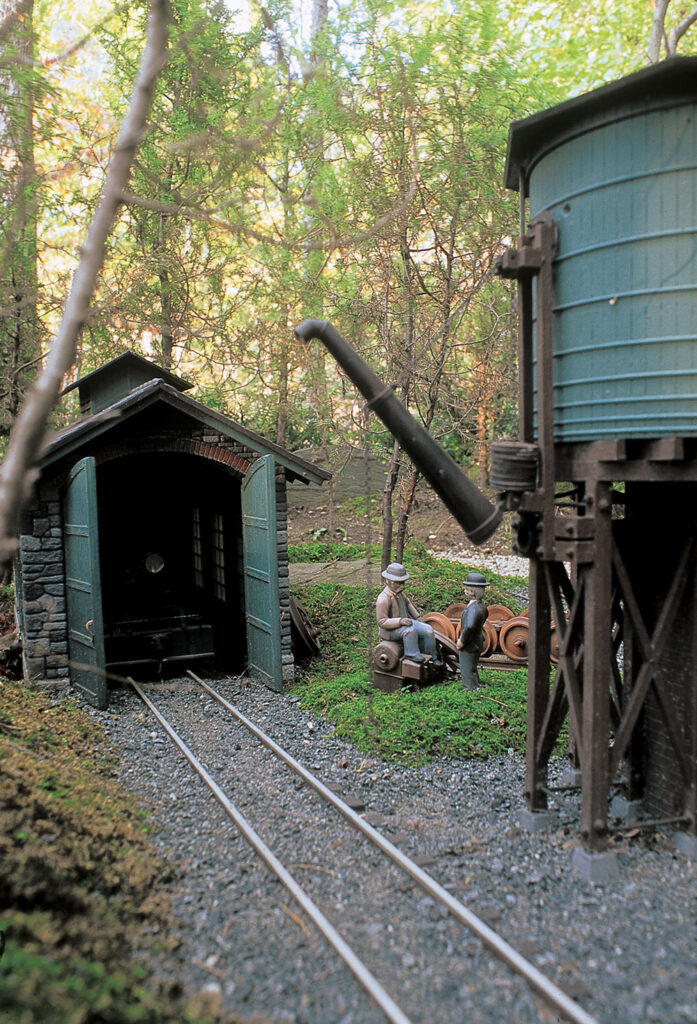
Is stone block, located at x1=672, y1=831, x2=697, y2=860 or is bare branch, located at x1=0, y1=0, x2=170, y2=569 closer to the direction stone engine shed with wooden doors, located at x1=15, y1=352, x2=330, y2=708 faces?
the bare branch

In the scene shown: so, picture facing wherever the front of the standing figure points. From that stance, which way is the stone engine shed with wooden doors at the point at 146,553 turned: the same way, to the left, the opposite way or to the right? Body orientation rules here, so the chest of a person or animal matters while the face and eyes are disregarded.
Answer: to the left

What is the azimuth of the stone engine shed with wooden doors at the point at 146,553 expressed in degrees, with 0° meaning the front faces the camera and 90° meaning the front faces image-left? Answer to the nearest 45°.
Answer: approximately 0°

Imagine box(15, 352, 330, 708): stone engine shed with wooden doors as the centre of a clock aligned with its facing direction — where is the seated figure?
The seated figure is roughly at 10 o'clock from the stone engine shed with wooden doors.

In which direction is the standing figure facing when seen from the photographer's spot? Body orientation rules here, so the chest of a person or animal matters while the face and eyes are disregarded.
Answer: facing to the left of the viewer

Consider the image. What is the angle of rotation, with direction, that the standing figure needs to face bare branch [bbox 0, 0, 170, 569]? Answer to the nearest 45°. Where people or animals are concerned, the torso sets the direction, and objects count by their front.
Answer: approximately 90° to its left

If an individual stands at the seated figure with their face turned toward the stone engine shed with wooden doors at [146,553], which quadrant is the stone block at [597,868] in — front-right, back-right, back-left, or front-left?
back-left
